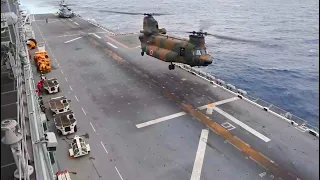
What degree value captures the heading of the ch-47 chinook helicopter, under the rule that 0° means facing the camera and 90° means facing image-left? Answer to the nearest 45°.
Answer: approximately 315°
